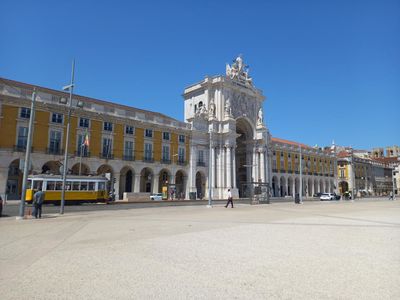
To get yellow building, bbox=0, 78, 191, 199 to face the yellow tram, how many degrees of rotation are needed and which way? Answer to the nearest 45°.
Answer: approximately 45° to its right

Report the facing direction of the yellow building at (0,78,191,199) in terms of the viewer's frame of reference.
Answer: facing the viewer and to the right of the viewer
